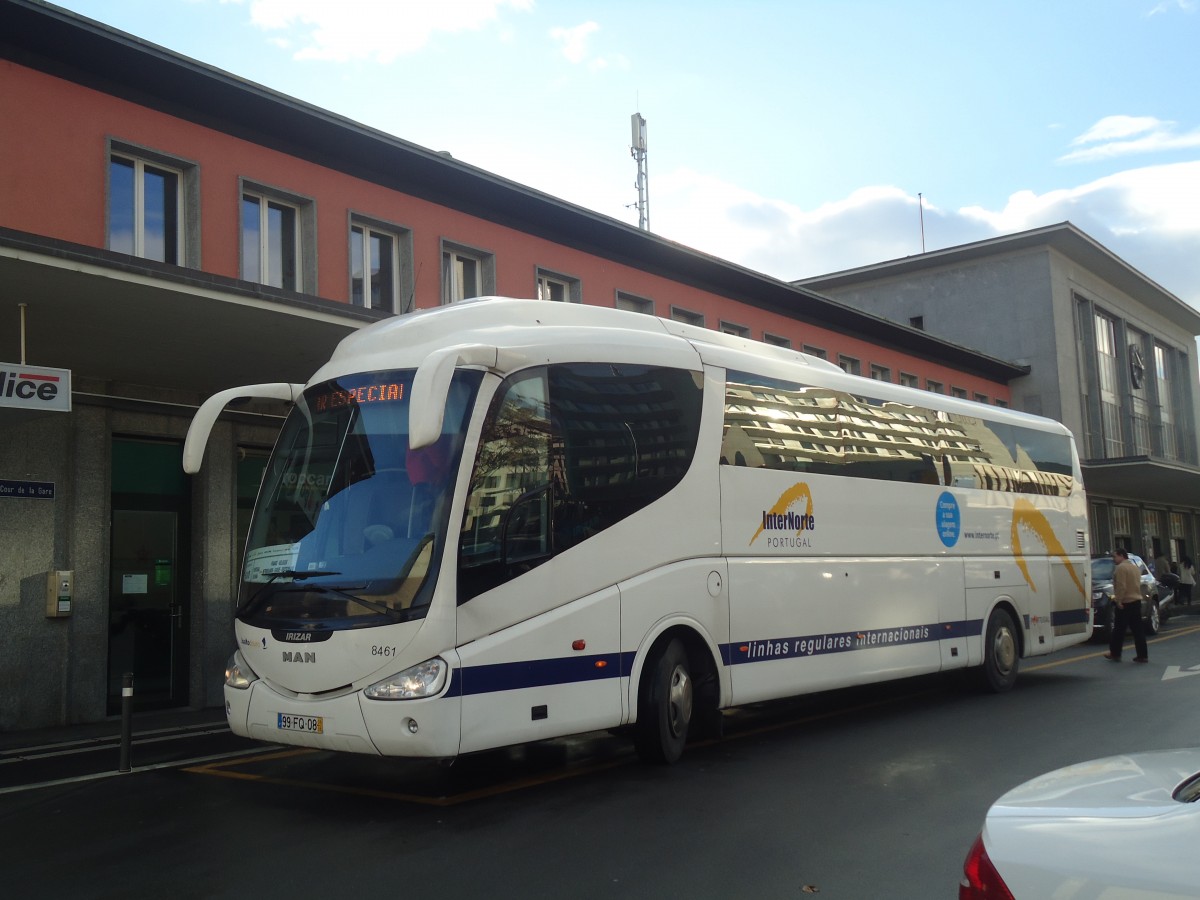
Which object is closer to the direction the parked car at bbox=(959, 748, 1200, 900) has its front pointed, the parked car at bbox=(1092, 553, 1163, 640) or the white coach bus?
the parked car

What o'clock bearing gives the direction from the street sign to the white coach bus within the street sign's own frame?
The white coach bus is roughly at 11 o'clock from the street sign.

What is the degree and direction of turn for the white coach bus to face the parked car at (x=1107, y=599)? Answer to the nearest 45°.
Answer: approximately 180°

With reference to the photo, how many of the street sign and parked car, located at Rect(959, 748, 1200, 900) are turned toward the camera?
1

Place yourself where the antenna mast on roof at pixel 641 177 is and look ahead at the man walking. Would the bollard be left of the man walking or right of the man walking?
right

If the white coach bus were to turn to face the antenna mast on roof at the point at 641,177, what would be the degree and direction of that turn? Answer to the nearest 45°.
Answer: approximately 135° to its right

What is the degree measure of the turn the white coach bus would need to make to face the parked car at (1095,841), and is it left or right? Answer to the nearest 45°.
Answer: approximately 45° to its left

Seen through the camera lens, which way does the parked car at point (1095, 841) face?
facing to the right of the viewer

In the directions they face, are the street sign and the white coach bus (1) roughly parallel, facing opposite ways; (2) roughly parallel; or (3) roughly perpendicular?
roughly perpendicular

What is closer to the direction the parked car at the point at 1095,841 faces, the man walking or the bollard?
the man walking

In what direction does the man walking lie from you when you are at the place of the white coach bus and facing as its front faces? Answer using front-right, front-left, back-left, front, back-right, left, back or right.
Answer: back
